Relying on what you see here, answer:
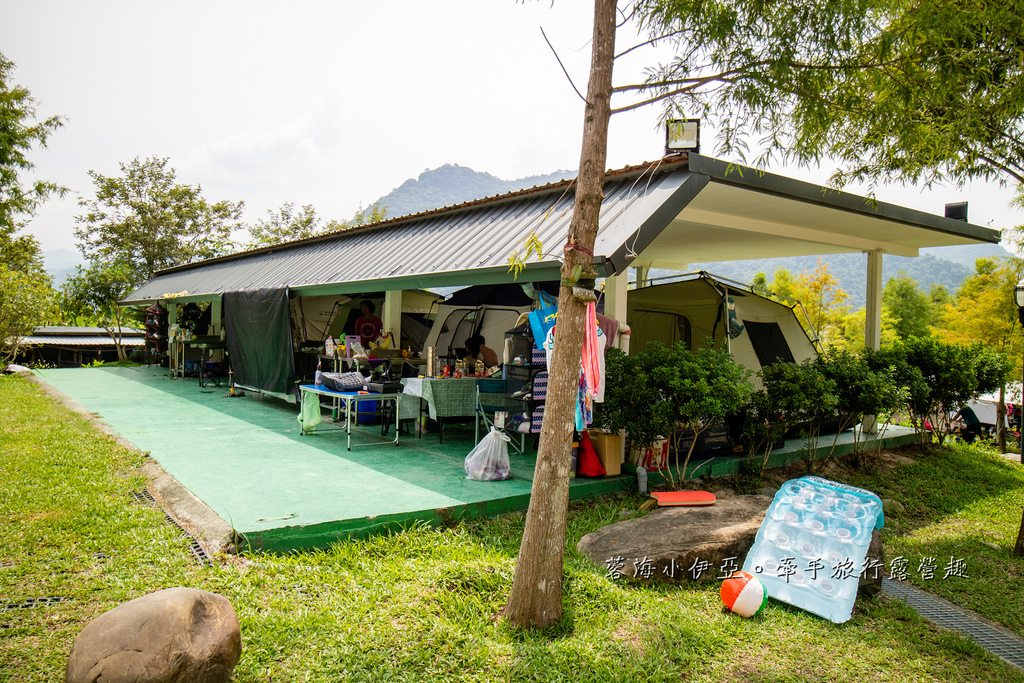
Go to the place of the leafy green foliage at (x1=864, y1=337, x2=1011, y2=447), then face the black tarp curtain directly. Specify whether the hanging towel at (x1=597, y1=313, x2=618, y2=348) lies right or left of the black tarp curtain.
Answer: left

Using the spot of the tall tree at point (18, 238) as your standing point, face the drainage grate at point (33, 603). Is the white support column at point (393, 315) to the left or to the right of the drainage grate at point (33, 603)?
left

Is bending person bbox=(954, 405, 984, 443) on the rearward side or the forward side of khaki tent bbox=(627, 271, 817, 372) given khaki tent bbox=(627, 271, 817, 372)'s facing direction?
on the rearward side

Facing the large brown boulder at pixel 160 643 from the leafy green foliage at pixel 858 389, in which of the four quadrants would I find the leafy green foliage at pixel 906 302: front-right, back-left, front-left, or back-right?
back-right

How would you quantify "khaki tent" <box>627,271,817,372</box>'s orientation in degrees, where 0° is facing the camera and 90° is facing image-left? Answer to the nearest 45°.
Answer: approximately 45°

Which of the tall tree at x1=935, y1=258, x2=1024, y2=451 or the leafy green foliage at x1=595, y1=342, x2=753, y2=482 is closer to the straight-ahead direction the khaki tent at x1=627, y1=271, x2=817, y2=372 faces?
the leafy green foliage

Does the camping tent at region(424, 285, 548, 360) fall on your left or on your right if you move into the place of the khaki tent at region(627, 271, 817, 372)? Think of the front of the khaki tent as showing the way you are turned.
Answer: on your right

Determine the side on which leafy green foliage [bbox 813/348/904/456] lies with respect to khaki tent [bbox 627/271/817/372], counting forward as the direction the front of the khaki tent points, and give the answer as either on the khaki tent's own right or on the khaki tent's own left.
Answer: on the khaki tent's own left
